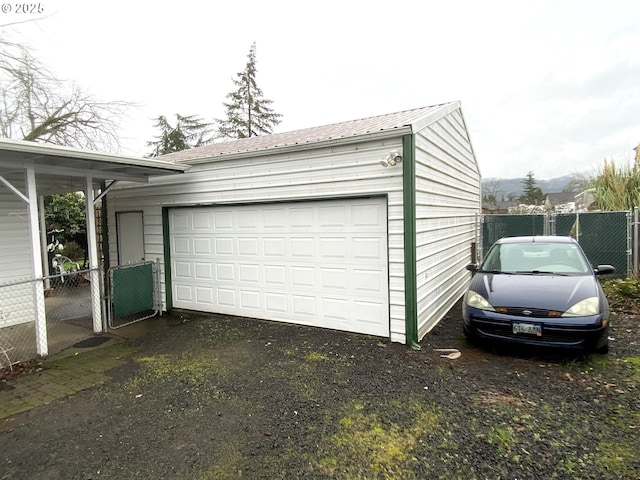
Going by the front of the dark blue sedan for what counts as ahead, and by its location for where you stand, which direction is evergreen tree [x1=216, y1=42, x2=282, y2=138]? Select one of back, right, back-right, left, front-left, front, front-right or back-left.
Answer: back-right

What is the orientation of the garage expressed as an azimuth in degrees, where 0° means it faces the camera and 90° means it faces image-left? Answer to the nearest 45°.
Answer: approximately 45°

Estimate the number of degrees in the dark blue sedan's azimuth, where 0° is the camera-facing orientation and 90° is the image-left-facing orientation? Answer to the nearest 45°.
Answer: approximately 0°

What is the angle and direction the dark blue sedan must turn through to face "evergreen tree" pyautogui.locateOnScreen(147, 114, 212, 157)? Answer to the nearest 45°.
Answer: approximately 135° to its right

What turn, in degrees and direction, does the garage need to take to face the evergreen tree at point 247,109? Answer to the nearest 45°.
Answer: approximately 135° to its right

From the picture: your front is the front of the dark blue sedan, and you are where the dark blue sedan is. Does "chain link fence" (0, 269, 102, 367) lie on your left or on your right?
on your right

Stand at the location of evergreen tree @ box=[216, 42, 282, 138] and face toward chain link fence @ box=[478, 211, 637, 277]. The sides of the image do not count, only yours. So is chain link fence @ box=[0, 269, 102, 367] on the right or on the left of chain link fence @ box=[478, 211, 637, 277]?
right

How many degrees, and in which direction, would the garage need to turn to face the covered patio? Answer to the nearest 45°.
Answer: approximately 45° to its right

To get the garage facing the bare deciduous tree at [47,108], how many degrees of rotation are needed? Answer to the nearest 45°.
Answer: approximately 90° to its right

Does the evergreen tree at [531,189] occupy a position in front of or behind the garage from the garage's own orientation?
behind
